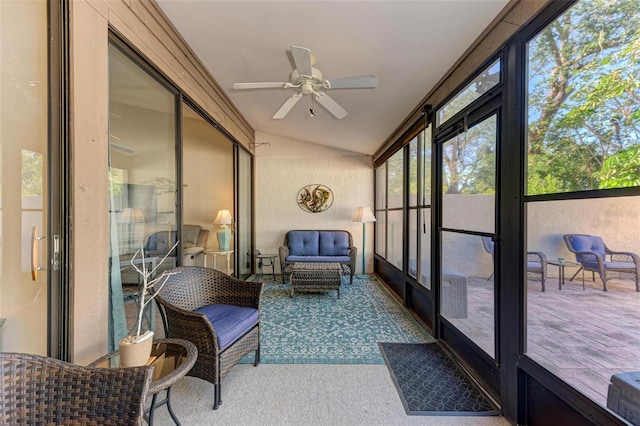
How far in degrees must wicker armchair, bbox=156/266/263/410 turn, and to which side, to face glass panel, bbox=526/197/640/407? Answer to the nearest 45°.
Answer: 0° — it already faces it

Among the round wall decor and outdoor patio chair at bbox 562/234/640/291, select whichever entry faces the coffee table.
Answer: the round wall decor

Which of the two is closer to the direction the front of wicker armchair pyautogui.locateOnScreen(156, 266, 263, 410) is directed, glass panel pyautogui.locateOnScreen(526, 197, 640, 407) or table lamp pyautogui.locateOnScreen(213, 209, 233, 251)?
the glass panel

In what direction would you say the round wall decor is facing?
toward the camera

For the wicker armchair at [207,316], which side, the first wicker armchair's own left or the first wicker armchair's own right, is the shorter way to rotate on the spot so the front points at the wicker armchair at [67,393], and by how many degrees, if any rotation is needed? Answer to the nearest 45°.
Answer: approximately 90° to the first wicker armchair's own right

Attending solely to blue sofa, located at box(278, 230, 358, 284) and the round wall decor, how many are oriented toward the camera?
2

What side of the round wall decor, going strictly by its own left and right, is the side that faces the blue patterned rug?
front

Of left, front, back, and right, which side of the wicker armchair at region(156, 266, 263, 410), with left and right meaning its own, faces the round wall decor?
left

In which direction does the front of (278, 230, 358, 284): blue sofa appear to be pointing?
toward the camera

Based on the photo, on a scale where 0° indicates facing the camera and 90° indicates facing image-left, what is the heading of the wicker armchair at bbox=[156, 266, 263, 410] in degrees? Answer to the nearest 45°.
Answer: approximately 315°

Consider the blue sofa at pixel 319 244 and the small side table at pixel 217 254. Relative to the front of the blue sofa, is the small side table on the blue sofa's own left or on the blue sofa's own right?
on the blue sofa's own right

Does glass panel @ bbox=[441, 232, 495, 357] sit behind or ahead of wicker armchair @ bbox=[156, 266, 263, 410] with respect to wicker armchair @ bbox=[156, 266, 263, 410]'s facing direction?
ahead

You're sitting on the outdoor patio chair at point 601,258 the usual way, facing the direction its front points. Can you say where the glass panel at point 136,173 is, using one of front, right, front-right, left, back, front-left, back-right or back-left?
right

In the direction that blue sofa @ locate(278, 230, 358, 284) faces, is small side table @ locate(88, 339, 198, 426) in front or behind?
in front

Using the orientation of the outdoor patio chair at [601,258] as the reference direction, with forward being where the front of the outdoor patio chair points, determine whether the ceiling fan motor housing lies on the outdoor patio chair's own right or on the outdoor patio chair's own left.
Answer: on the outdoor patio chair's own right

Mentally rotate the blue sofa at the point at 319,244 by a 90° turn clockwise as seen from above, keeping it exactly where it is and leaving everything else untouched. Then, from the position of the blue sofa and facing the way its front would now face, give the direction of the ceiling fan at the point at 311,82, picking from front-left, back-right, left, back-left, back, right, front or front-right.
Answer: left

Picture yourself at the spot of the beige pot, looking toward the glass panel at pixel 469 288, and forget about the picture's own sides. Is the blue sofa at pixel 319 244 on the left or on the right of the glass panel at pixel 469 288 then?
left
